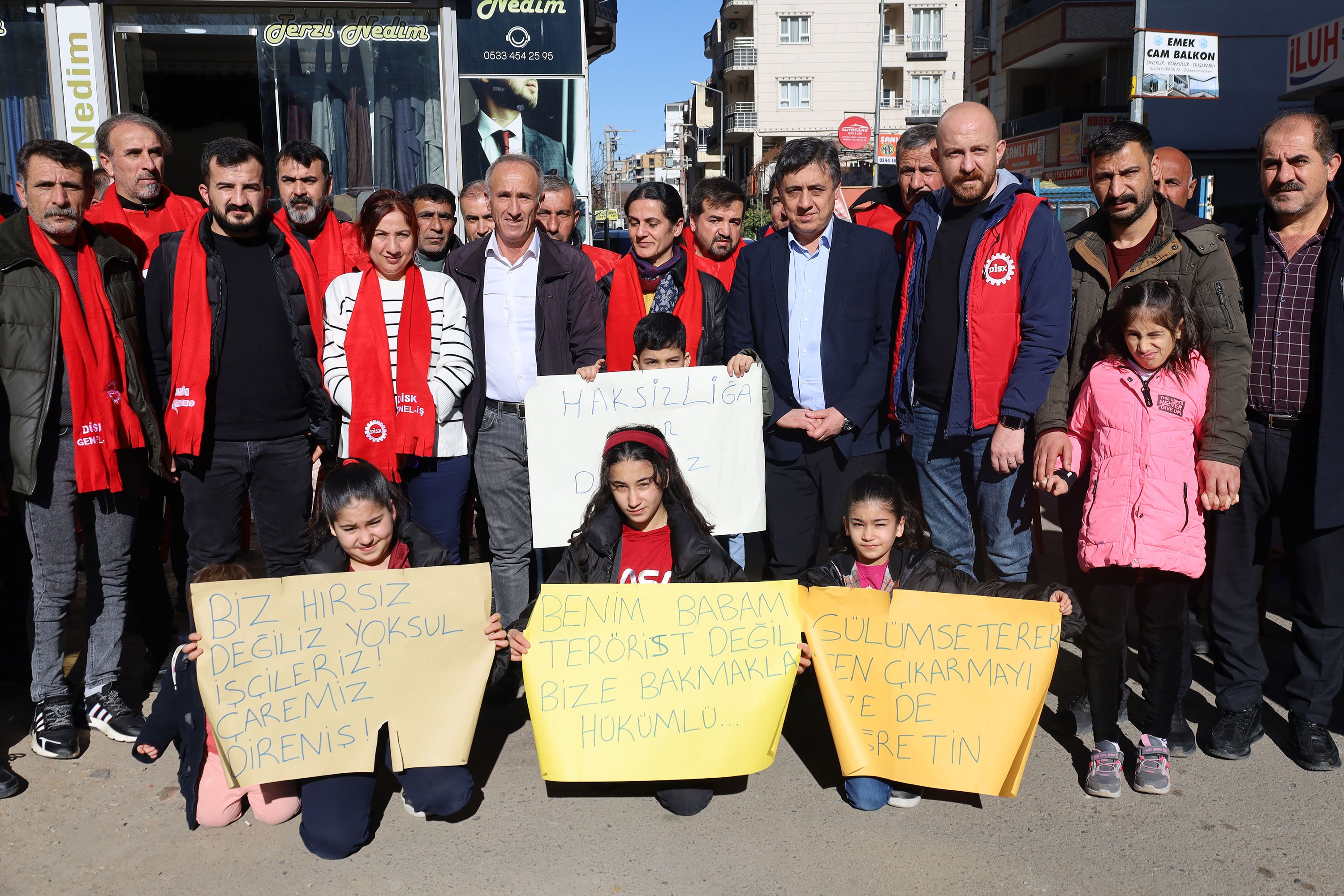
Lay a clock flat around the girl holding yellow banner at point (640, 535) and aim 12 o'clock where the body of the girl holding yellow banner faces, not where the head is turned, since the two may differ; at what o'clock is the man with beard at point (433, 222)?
The man with beard is roughly at 5 o'clock from the girl holding yellow banner.

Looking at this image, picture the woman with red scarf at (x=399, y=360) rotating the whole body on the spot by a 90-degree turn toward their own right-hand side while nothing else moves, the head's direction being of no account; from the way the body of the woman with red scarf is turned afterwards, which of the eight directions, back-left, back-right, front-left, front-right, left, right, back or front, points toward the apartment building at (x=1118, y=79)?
back-right

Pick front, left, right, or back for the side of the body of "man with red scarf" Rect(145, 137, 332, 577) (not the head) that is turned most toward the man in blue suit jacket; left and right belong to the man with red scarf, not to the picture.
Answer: left

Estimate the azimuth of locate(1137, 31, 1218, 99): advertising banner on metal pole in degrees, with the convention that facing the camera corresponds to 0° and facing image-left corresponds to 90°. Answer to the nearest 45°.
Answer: approximately 0°

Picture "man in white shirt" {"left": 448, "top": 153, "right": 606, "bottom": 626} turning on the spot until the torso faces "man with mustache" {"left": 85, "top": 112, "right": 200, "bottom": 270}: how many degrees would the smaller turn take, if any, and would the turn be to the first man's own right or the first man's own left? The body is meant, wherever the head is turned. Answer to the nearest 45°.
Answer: approximately 135° to the first man's own right

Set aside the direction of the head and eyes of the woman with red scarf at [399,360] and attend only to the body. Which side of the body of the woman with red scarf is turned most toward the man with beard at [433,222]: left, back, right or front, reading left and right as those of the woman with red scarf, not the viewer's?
back

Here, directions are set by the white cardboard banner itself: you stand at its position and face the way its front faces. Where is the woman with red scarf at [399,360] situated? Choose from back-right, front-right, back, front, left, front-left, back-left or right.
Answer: right
